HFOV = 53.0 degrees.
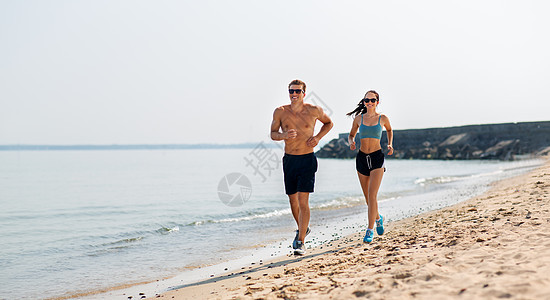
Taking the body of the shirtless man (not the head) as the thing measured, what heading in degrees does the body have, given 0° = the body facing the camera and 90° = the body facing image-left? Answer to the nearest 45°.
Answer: approximately 0°

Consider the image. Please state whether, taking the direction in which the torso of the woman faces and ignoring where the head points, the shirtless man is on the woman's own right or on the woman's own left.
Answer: on the woman's own right

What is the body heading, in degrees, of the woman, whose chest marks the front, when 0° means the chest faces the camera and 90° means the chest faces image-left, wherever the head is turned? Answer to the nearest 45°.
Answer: approximately 0°

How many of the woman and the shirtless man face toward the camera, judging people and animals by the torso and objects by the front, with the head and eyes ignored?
2

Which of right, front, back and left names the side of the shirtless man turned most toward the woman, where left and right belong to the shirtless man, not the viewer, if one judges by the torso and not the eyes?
left
